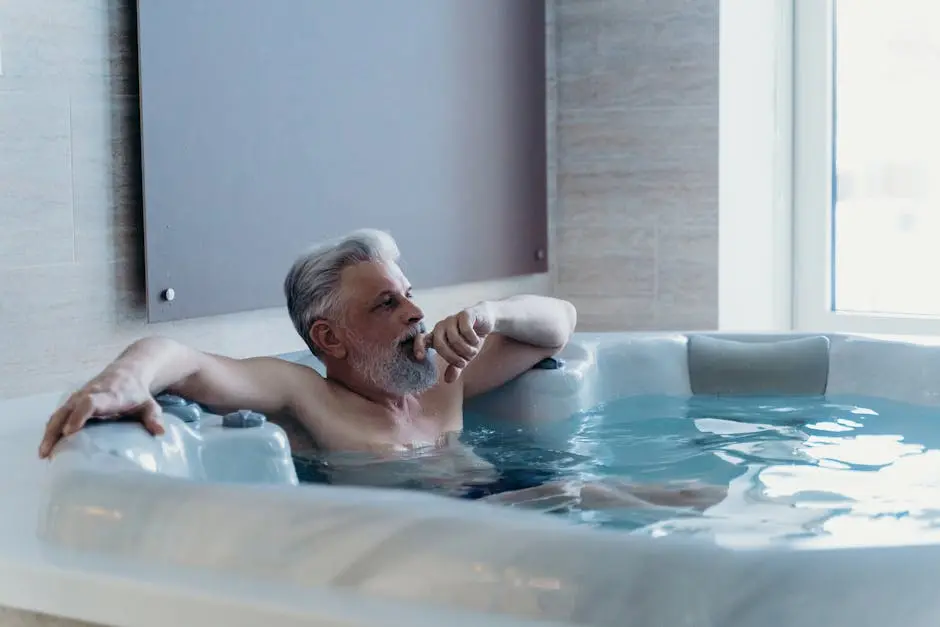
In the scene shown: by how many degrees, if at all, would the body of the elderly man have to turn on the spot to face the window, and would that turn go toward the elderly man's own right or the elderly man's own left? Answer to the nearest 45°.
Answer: approximately 90° to the elderly man's own left

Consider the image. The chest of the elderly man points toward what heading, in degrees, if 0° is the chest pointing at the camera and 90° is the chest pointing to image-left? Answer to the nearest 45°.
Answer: approximately 315°
